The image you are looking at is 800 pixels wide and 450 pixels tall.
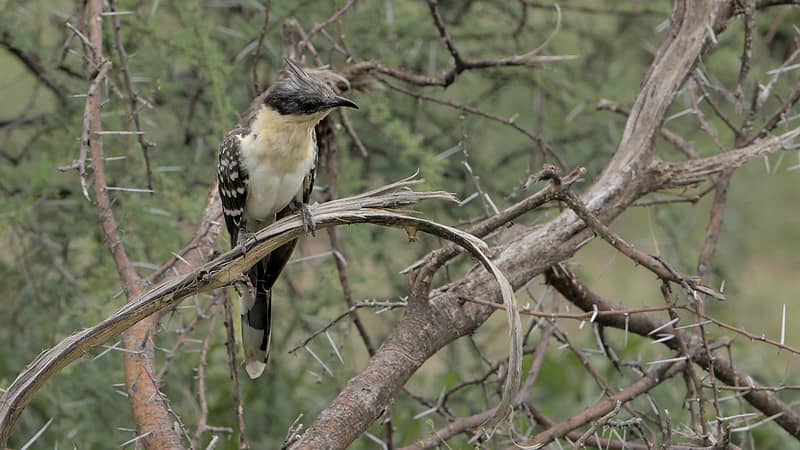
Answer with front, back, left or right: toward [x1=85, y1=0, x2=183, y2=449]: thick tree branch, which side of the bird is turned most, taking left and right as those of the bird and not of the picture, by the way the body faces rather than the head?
right

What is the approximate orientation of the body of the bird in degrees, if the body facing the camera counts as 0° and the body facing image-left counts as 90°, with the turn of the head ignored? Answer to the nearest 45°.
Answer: approximately 315°
